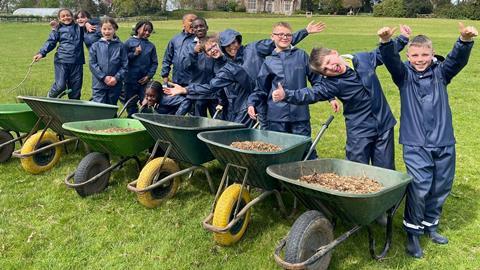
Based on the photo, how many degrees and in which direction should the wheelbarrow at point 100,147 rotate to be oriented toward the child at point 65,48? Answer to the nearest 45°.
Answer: approximately 135° to its right

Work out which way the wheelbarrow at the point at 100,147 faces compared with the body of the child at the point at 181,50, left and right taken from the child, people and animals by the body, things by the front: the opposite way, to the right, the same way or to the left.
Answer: to the right

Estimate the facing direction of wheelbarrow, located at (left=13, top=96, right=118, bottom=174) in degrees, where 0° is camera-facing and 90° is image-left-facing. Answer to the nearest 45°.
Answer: approximately 45°

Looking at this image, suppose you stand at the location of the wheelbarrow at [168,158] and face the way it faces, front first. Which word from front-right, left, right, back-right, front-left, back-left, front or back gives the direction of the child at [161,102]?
back-right

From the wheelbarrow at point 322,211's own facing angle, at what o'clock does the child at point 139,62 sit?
The child is roughly at 3 o'clock from the wheelbarrow.

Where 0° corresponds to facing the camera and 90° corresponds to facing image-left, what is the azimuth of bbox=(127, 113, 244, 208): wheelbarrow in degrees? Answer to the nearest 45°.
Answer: approximately 45°

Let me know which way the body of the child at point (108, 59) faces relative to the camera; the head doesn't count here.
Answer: toward the camera

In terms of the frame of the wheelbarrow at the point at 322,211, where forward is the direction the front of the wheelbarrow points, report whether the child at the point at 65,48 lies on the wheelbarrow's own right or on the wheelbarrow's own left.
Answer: on the wheelbarrow's own right

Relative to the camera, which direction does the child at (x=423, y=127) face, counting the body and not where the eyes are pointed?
toward the camera

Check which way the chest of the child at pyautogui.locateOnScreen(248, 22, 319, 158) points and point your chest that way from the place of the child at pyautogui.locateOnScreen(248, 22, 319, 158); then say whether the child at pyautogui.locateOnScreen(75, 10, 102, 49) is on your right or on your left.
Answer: on your right

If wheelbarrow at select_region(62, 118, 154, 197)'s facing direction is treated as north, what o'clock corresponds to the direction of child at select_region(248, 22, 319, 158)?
The child is roughly at 8 o'clock from the wheelbarrow.

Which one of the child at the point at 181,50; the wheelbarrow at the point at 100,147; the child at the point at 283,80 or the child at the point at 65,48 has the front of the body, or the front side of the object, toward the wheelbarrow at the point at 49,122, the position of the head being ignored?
the child at the point at 65,48

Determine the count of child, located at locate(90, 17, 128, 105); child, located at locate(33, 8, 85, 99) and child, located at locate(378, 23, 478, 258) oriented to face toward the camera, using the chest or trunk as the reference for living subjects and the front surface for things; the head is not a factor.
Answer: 3

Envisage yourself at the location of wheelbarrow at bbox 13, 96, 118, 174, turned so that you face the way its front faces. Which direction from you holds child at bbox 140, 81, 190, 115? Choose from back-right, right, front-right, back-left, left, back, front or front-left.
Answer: back-left

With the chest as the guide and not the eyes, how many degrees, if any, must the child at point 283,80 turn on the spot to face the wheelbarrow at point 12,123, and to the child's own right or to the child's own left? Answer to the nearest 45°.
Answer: approximately 90° to the child's own right

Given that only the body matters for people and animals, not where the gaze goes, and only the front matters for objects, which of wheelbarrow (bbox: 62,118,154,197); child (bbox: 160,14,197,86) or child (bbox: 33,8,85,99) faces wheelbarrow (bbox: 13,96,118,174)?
child (bbox: 33,8,85,99)
